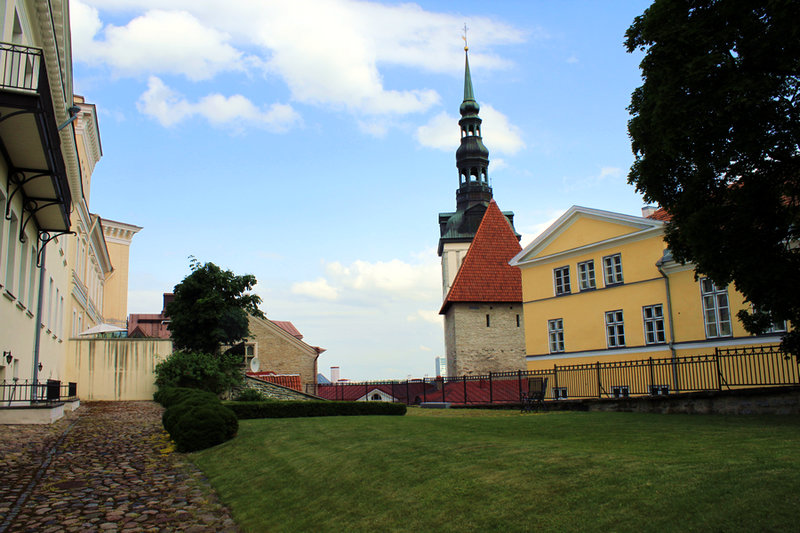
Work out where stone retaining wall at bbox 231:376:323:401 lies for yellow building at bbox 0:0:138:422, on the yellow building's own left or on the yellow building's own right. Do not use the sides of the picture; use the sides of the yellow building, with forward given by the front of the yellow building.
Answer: on the yellow building's own left

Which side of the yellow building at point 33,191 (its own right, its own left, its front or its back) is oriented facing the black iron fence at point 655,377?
front

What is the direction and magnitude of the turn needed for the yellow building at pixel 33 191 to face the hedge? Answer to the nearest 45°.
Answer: approximately 45° to its left

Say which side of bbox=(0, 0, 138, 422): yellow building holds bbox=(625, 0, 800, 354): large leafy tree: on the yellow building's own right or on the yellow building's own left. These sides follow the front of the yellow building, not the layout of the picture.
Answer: on the yellow building's own right

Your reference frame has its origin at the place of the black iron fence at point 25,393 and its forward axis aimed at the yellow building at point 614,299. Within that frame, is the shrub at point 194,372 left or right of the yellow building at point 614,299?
left

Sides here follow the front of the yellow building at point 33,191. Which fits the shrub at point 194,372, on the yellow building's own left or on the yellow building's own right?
on the yellow building's own left

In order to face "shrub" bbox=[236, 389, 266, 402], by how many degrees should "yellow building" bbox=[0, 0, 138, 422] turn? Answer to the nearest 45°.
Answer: approximately 45° to its left

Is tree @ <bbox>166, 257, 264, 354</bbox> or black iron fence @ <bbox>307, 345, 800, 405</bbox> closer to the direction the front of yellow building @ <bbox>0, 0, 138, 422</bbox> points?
the black iron fence

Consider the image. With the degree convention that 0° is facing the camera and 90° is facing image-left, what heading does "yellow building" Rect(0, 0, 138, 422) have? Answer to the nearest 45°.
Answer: approximately 270°

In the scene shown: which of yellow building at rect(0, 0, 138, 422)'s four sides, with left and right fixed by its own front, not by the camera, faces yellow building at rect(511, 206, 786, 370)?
front
